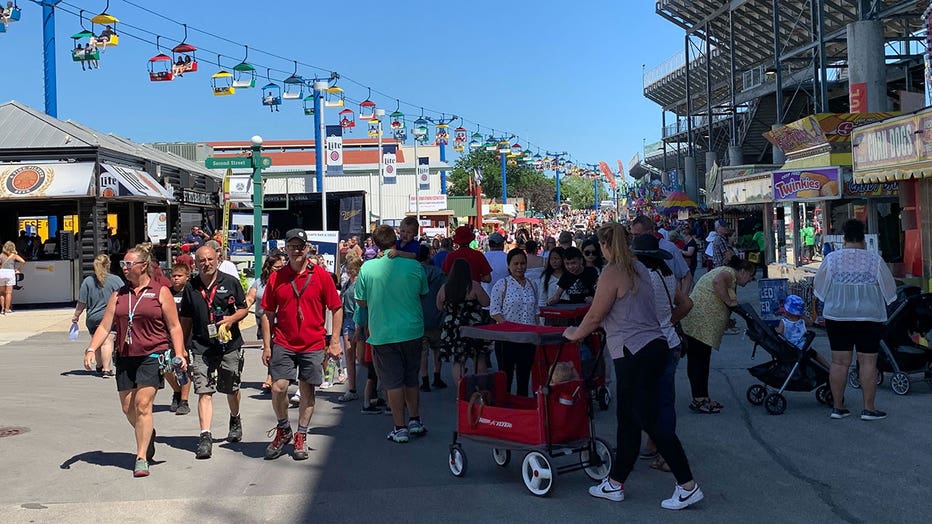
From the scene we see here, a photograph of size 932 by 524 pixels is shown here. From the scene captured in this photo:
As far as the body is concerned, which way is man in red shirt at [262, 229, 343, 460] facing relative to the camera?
toward the camera

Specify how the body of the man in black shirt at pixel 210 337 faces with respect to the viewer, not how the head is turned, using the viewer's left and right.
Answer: facing the viewer

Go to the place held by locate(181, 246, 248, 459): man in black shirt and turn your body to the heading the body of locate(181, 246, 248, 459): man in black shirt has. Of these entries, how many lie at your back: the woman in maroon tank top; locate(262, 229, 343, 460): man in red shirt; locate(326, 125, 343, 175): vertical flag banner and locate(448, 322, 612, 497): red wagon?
1

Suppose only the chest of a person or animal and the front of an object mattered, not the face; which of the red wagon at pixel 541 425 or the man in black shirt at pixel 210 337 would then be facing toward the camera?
the man in black shirt

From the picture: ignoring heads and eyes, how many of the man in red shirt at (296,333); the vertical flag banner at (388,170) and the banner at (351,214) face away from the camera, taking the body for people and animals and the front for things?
0

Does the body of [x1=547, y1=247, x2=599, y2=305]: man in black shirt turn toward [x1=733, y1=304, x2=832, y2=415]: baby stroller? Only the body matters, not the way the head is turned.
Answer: no

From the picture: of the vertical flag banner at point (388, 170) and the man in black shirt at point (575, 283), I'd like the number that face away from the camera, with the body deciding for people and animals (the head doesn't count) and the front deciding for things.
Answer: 0

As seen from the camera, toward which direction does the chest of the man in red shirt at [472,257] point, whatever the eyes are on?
away from the camera

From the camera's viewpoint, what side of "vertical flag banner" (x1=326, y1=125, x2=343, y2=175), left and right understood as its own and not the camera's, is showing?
front

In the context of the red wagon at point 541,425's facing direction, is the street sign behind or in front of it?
in front

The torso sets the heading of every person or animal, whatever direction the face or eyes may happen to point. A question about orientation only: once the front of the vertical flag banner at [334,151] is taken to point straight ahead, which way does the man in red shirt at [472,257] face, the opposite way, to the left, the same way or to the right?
the opposite way

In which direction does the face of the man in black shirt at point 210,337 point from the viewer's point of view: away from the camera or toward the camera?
toward the camera

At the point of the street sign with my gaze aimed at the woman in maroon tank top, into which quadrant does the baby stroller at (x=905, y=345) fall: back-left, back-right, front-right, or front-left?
front-left

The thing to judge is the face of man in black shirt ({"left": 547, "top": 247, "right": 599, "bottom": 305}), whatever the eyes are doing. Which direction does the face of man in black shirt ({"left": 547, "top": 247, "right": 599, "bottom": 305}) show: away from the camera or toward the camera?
toward the camera

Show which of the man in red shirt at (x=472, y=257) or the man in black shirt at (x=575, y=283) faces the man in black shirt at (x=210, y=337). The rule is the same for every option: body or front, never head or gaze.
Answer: the man in black shirt at (x=575, y=283)

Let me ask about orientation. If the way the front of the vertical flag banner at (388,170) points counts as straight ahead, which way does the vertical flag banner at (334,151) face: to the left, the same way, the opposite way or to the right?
the same way
